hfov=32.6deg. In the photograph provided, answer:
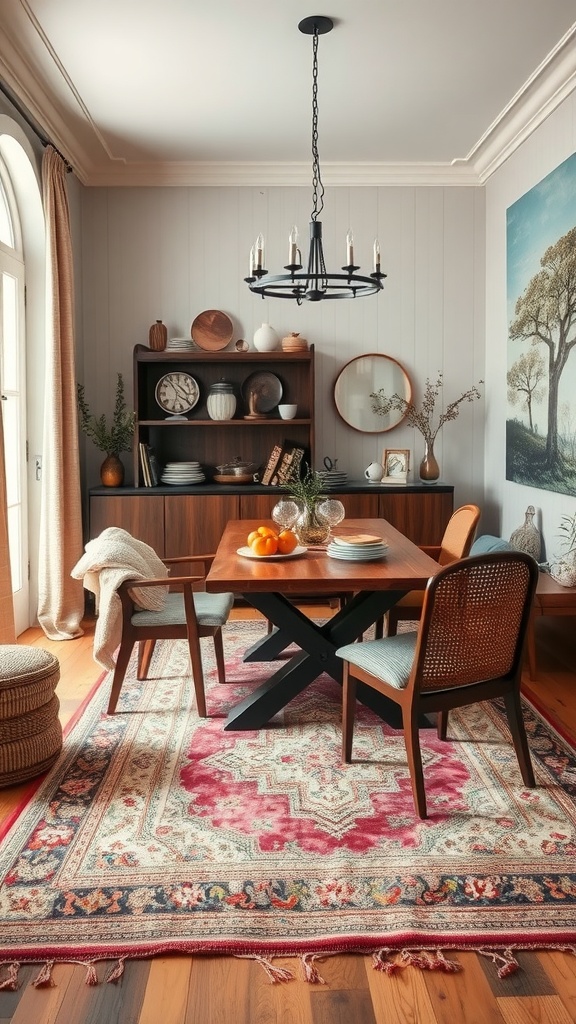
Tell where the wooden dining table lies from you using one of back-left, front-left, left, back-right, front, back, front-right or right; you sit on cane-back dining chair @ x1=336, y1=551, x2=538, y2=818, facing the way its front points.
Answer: front

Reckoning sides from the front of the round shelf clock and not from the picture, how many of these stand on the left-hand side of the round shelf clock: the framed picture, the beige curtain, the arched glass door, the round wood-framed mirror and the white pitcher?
3

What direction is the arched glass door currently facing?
to the viewer's right

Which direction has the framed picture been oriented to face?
toward the camera

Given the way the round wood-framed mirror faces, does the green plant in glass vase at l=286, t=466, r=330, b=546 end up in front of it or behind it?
in front

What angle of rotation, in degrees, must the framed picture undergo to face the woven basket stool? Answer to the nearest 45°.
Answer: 0° — it already faces it

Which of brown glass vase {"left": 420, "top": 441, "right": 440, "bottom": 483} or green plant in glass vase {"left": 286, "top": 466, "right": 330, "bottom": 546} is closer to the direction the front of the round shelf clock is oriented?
the green plant in glass vase

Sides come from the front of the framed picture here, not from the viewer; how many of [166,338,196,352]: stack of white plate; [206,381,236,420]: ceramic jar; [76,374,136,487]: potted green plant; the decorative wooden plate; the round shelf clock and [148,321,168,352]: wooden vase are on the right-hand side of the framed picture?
6

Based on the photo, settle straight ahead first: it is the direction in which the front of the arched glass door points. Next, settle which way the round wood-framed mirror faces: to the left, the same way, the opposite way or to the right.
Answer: to the right

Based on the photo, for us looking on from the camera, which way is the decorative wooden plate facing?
facing the viewer

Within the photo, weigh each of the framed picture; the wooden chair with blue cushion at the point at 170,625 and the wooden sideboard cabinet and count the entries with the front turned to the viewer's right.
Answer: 1

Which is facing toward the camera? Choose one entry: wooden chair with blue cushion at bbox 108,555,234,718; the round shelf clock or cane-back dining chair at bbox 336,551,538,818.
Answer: the round shelf clock

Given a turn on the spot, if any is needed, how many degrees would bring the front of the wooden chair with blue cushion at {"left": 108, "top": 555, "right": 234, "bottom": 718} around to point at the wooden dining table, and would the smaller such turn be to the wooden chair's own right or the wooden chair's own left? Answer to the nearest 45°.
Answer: approximately 45° to the wooden chair's own right

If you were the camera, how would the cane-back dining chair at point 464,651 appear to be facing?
facing away from the viewer and to the left of the viewer

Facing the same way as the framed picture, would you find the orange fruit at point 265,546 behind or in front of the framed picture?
in front

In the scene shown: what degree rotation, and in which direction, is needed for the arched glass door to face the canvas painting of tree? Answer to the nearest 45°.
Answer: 0° — it already faces it

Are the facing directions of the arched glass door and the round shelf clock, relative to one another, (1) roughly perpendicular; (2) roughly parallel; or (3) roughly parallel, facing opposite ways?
roughly perpendicular

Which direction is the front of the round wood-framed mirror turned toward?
toward the camera

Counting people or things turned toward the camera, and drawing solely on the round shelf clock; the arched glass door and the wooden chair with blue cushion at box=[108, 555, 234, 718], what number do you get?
1
